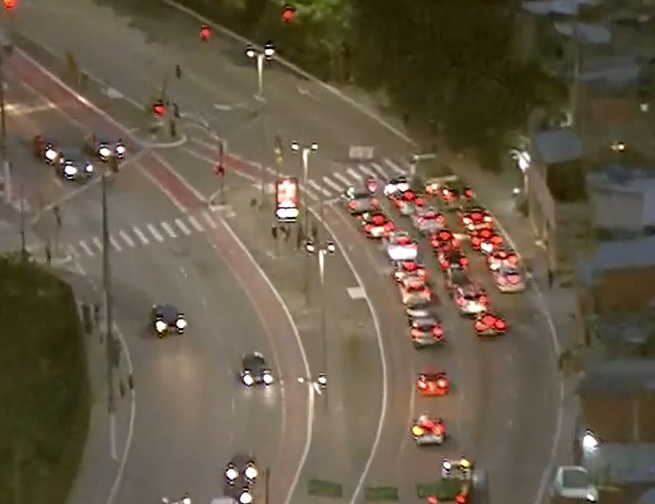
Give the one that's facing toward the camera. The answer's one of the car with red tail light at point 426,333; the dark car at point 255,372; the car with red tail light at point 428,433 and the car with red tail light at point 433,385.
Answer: the dark car

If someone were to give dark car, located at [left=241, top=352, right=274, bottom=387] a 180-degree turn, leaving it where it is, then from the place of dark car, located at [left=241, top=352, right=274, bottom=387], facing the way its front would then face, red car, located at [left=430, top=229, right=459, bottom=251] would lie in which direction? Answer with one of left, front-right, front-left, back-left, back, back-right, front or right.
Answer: front-right

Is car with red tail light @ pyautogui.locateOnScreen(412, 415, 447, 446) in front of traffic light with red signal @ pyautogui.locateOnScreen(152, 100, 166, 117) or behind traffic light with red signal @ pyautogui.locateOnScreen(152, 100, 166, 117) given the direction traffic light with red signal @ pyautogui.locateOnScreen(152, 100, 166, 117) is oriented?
in front

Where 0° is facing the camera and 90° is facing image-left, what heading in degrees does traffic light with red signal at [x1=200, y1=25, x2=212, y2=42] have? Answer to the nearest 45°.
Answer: approximately 0°

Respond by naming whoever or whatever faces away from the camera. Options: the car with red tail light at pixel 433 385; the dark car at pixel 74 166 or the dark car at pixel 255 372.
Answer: the car with red tail light

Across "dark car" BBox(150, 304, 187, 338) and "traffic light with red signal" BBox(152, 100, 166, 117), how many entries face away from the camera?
0

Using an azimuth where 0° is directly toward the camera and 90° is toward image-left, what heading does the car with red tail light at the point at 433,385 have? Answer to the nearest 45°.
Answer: approximately 180°

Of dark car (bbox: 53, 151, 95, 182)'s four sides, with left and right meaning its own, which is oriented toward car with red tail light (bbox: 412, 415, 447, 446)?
front

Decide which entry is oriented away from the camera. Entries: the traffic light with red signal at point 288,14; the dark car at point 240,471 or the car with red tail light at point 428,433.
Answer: the car with red tail light

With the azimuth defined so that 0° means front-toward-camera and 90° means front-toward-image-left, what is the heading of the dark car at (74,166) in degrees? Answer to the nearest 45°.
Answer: approximately 315°

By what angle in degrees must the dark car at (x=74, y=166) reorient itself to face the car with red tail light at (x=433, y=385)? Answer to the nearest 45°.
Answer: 0° — it already faces it

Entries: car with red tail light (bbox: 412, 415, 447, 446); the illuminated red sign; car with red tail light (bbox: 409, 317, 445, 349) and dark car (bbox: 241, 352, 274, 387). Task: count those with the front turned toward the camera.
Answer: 2

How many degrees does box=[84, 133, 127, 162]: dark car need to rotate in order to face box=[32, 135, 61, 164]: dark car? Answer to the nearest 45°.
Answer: approximately 135° to its right

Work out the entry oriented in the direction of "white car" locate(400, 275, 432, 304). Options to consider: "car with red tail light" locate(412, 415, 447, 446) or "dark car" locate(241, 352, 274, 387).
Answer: the car with red tail light
